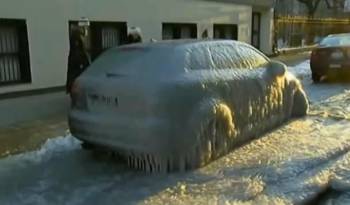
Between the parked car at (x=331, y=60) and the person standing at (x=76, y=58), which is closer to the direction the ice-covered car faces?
the parked car

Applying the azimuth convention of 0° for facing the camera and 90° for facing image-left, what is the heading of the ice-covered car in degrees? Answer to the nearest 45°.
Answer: approximately 225°

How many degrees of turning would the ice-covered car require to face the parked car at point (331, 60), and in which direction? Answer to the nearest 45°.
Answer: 0° — it already faces it

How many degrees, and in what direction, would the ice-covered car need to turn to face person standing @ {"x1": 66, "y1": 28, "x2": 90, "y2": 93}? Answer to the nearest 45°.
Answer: approximately 90° to its left
